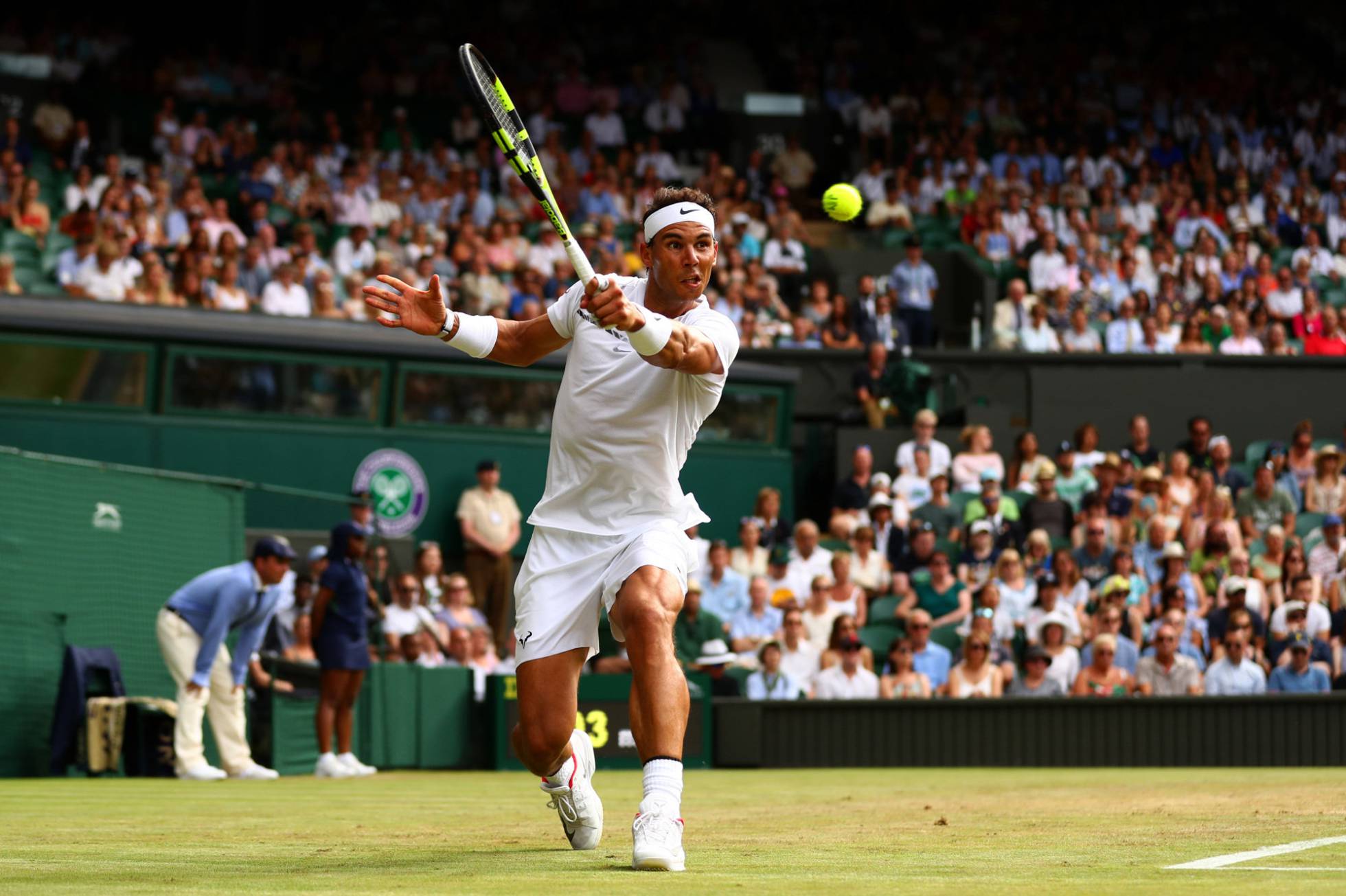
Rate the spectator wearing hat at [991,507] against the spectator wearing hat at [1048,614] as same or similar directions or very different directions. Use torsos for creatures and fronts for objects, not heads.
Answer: same or similar directions

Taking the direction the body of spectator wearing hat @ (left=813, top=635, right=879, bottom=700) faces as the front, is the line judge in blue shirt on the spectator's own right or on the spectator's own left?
on the spectator's own right

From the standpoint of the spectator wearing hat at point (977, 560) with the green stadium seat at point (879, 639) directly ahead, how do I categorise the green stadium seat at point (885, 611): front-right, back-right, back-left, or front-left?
front-right

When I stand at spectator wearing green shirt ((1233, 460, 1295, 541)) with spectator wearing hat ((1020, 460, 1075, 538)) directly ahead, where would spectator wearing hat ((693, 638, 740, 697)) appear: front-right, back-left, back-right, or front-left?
front-left

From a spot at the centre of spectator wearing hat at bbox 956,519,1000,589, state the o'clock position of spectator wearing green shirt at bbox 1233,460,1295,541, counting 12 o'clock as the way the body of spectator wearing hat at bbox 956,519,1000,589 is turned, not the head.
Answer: spectator wearing green shirt at bbox 1233,460,1295,541 is roughly at 8 o'clock from spectator wearing hat at bbox 956,519,1000,589.

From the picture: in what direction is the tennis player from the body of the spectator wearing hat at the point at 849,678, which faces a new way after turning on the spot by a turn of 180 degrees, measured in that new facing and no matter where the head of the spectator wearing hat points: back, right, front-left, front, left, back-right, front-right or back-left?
back

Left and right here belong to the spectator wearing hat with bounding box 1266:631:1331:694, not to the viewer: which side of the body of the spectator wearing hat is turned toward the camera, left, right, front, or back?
front

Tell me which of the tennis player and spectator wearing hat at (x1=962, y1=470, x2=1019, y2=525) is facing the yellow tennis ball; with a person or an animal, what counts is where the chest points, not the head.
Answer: the spectator wearing hat

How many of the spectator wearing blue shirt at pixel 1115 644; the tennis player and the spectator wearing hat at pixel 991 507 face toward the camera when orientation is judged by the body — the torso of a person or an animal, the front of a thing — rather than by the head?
3

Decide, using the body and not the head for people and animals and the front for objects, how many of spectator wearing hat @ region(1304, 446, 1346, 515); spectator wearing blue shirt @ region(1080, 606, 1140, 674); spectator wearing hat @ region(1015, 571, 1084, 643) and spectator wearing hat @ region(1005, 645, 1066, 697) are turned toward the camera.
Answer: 4

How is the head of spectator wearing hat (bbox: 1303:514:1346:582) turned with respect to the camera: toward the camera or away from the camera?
toward the camera

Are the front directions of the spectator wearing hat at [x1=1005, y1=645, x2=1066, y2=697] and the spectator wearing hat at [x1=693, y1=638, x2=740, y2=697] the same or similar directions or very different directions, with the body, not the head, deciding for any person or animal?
same or similar directions

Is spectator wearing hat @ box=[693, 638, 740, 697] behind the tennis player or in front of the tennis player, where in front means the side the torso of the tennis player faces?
behind

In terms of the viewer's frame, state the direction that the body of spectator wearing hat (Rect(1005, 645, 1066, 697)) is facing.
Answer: toward the camera

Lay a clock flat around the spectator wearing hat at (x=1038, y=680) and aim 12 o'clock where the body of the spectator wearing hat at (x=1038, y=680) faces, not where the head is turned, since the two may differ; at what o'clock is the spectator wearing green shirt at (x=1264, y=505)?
the spectator wearing green shirt at (x=1264, y=505) is roughly at 7 o'clock from the spectator wearing hat at (x=1038, y=680).

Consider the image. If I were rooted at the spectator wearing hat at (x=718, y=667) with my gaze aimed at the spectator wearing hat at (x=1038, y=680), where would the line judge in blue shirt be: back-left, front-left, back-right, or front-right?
back-right

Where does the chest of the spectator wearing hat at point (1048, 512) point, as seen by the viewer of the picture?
toward the camera
